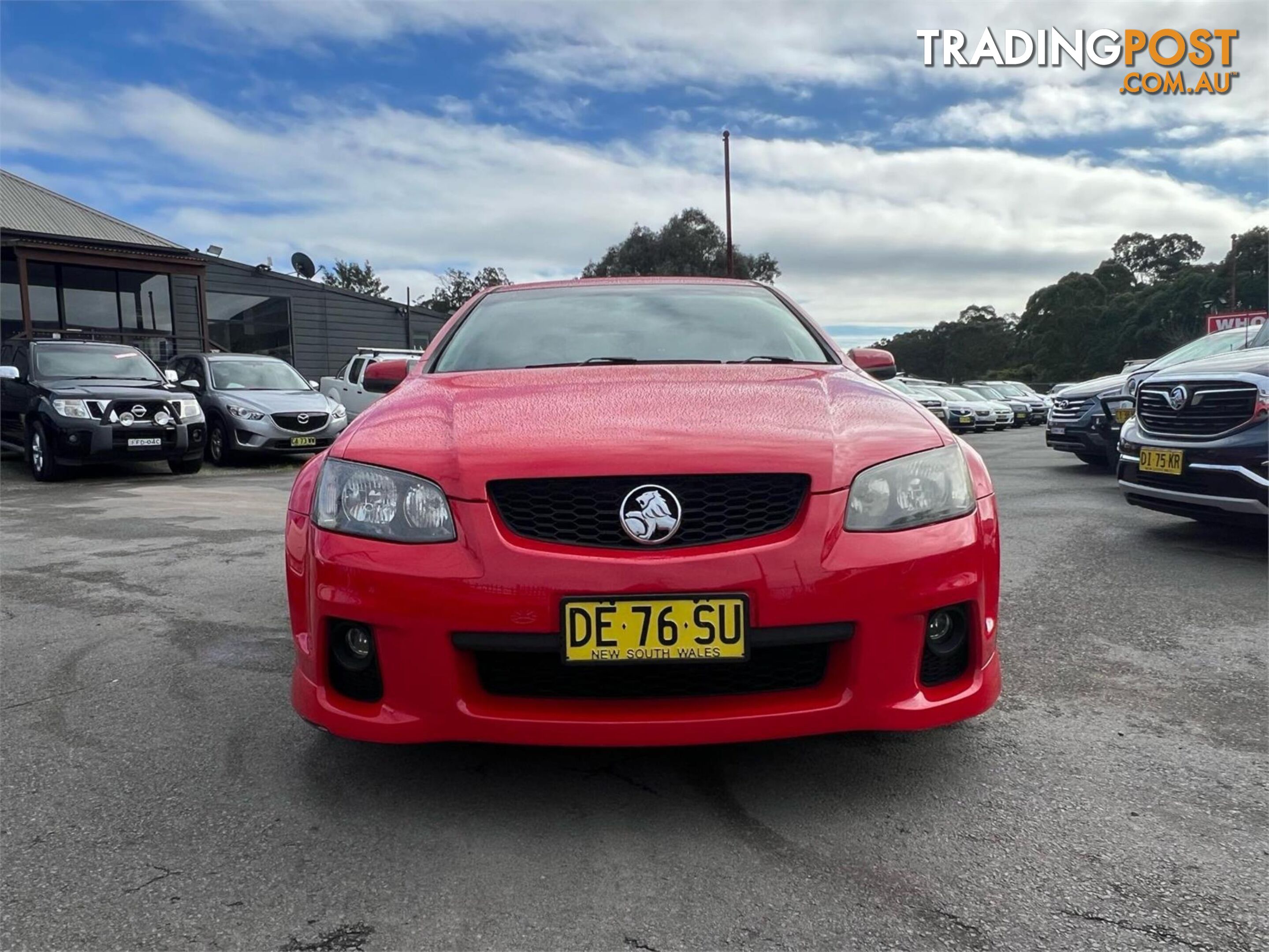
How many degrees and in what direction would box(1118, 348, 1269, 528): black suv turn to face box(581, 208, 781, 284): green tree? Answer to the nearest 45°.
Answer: approximately 90° to its right

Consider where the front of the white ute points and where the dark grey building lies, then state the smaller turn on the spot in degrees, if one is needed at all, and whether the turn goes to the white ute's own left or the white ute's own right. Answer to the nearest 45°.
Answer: approximately 180°

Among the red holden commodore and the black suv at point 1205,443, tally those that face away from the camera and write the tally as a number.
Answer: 0

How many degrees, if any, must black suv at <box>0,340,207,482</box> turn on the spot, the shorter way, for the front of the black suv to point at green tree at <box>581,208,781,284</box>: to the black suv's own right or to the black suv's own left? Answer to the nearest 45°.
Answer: approximately 90° to the black suv's own left

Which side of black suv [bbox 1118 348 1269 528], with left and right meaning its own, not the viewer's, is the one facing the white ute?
right

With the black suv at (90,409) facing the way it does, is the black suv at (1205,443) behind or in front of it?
in front

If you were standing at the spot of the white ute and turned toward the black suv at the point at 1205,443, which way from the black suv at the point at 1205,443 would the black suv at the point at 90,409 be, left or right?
right

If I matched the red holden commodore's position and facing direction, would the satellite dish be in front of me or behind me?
behind

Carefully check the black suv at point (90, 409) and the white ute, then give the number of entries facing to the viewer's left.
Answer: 0

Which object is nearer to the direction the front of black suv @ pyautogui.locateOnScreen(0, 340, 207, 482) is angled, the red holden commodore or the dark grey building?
the red holden commodore
